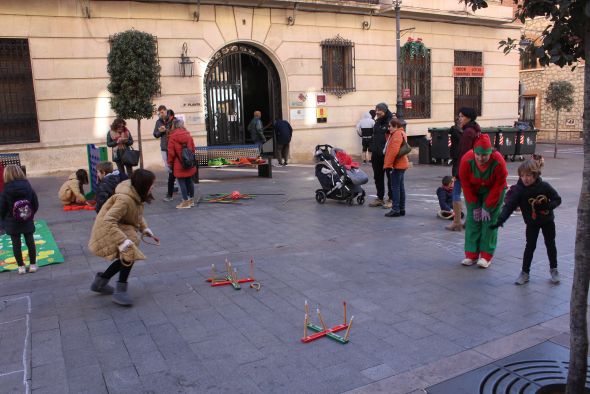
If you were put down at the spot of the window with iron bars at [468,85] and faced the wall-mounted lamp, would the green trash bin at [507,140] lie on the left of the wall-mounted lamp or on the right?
left

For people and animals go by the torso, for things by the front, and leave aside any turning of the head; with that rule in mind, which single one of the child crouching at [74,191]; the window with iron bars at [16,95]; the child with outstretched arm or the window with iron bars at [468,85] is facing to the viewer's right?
the child crouching

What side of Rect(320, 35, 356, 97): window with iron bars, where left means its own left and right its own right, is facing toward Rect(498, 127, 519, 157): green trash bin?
left

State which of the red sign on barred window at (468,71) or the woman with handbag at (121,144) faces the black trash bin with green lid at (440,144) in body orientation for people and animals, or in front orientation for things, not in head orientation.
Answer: the red sign on barred window

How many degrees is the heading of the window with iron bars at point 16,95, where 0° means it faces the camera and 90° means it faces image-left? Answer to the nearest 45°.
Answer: approximately 0°

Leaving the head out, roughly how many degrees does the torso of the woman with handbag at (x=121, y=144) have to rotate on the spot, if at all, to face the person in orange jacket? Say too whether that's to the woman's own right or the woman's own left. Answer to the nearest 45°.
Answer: approximately 45° to the woman's own left
